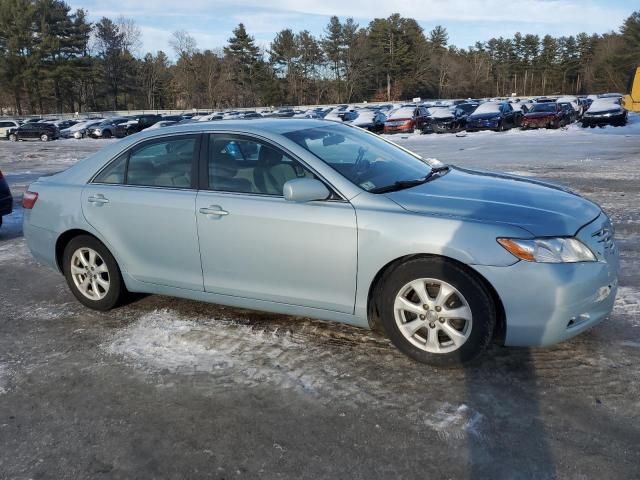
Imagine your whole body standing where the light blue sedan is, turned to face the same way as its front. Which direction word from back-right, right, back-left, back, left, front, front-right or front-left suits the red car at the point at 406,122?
back-left

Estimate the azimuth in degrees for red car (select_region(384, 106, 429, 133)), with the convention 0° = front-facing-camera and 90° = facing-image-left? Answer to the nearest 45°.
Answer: approximately 45°

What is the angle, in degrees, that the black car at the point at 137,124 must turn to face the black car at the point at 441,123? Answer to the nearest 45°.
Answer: approximately 90° to its left

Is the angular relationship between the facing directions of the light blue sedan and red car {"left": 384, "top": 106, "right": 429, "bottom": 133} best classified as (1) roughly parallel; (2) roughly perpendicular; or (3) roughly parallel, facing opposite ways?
roughly perpendicular

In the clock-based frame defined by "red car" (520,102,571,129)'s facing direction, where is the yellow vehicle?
The yellow vehicle is roughly at 8 o'clock from the red car.

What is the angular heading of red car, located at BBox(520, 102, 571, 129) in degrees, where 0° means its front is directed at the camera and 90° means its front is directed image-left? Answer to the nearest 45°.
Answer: approximately 45°

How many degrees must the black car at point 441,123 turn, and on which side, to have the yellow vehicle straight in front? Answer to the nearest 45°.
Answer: approximately 90° to its left

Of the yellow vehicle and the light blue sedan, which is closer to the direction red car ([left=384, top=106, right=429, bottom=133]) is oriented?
the light blue sedan

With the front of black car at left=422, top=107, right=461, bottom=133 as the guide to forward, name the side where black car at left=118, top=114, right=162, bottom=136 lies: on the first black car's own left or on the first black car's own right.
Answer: on the first black car's own right
